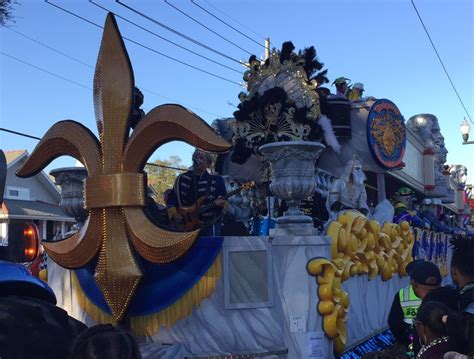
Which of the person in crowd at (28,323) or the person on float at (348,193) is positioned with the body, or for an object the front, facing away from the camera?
the person in crowd

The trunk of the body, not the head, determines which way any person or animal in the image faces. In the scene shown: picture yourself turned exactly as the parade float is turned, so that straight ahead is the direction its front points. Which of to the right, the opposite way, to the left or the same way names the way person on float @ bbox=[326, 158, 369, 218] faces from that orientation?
to the left

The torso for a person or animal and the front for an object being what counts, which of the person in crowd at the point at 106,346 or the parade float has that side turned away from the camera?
the person in crowd

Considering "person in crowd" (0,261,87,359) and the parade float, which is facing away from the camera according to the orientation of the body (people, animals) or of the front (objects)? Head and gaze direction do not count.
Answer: the person in crowd

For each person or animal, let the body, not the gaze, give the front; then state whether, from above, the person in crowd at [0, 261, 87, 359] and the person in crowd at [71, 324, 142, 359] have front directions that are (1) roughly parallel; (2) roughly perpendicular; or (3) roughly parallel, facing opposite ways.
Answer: roughly parallel

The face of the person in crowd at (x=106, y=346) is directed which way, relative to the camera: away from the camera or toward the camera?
away from the camera

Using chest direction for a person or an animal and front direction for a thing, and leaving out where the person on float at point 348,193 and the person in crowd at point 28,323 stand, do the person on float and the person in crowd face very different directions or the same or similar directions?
very different directions

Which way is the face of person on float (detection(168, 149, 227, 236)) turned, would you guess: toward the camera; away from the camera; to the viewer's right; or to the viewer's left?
toward the camera

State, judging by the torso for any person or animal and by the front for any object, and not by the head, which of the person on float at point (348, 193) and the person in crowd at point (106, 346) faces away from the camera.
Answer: the person in crowd

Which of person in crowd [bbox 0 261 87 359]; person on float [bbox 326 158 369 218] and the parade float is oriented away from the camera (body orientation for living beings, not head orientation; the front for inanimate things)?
the person in crowd

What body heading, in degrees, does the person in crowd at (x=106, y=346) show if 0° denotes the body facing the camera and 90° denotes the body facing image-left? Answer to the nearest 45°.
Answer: approximately 180°

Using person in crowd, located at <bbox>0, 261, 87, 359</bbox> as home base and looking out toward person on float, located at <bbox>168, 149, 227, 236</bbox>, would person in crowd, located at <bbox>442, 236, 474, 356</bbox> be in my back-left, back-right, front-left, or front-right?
front-right

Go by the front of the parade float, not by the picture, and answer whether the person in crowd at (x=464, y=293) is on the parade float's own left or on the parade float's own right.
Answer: on the parade float's own left

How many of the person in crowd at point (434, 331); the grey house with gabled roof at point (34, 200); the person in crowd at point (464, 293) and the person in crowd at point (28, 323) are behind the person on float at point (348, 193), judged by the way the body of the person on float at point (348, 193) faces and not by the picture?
1

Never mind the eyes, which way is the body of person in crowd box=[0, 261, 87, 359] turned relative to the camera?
away from the camera
